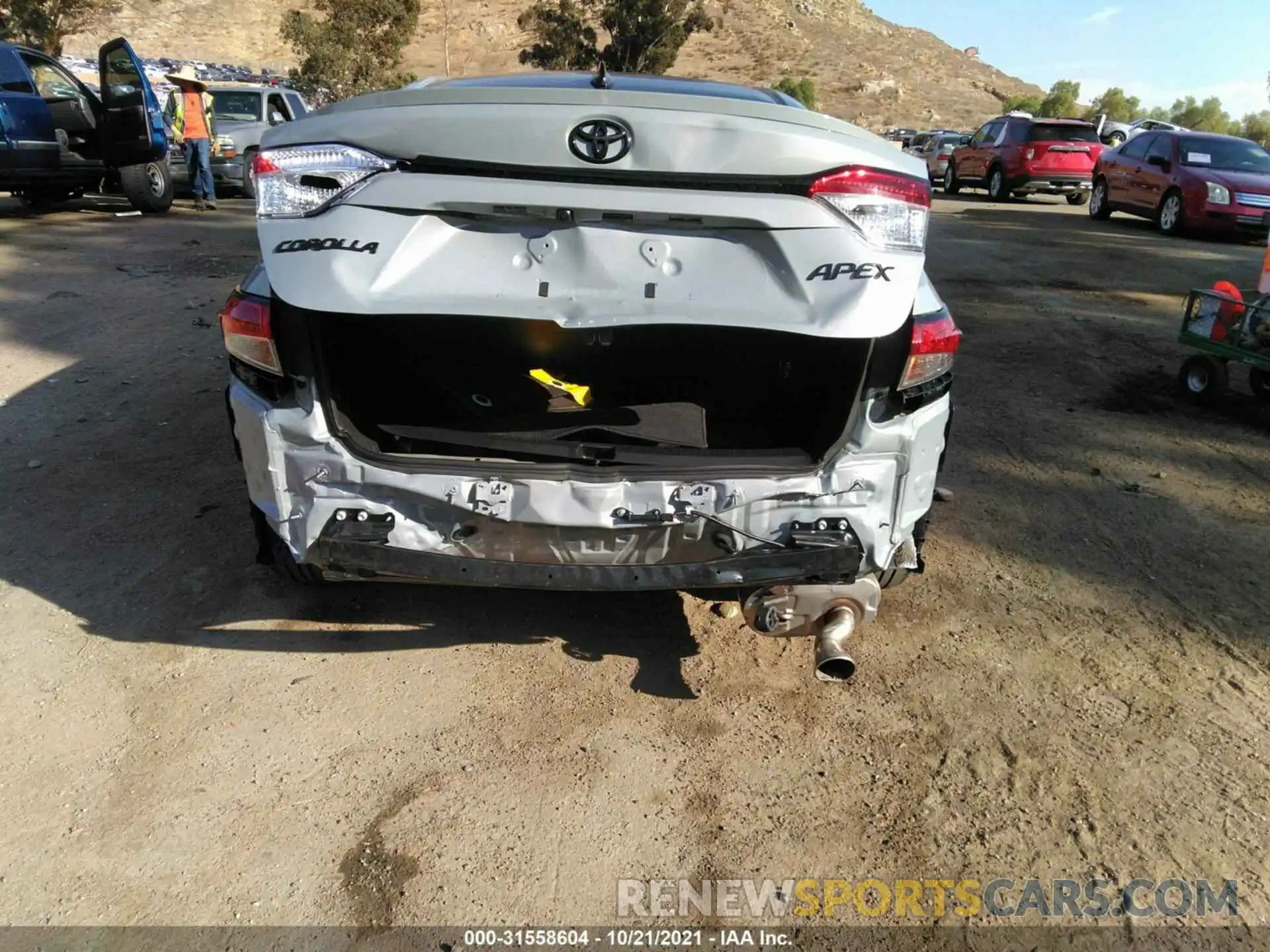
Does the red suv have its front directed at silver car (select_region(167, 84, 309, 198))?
no

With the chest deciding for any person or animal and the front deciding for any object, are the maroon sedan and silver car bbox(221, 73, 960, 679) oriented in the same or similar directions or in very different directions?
very different directions

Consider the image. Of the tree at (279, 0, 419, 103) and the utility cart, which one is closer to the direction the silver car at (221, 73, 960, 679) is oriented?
the tree

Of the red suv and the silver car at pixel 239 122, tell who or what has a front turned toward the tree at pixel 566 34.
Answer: the red suv

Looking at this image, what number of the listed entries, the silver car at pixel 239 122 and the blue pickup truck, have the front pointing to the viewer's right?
1

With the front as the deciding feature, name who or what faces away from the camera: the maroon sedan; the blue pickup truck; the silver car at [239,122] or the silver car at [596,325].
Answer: the silver car at [596,325]

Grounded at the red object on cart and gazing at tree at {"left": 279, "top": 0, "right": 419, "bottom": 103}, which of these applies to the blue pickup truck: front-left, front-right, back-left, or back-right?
front-left

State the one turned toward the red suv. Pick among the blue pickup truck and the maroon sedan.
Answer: the blue pickup truck

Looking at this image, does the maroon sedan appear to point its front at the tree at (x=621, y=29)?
no

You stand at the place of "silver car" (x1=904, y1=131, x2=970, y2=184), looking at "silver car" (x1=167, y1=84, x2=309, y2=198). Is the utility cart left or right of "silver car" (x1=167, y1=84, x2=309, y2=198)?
left

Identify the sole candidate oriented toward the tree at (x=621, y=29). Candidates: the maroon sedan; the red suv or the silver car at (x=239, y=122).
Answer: the red suv

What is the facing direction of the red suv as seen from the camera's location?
facing away from the viewer and to the left of the viewer

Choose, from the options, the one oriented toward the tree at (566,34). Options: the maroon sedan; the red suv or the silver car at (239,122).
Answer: the red suv

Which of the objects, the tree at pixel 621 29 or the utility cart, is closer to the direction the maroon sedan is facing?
the utility cart

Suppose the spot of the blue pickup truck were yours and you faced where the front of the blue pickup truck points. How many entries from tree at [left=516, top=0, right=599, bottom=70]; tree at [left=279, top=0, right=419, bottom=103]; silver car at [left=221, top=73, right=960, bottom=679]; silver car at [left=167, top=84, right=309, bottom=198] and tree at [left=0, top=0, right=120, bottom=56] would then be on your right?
1

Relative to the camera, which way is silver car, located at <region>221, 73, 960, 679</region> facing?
away from the camera

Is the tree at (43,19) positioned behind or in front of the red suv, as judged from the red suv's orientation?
in front
